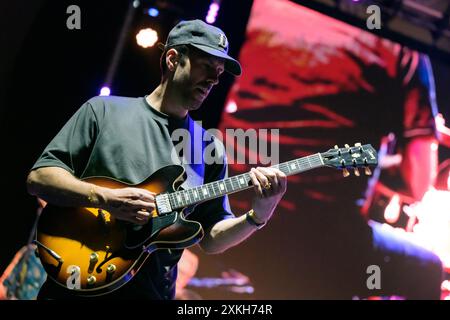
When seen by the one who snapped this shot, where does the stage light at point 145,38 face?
facing the viewer

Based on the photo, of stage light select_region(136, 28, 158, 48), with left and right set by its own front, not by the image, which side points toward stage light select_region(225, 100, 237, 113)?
left
